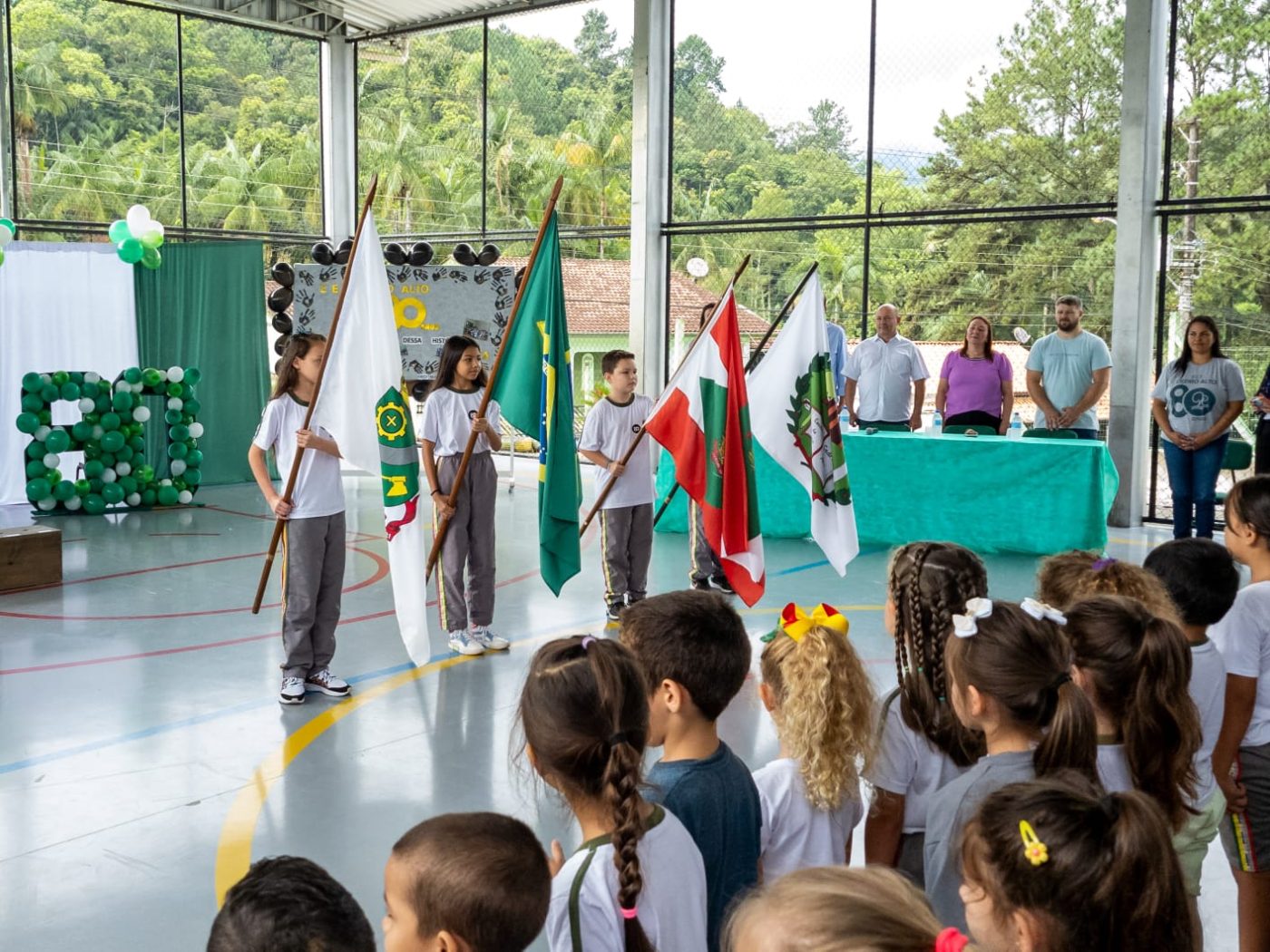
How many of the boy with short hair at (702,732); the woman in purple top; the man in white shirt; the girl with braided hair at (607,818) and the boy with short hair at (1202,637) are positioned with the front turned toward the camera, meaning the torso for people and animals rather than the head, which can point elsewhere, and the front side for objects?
2

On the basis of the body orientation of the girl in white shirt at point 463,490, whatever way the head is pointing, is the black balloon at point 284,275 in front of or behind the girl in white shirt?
behind

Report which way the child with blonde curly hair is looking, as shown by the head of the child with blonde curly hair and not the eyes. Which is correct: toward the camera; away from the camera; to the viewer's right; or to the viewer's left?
away from the camera

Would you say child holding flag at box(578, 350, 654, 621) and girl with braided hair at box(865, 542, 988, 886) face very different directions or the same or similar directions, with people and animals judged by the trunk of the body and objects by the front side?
very different directions

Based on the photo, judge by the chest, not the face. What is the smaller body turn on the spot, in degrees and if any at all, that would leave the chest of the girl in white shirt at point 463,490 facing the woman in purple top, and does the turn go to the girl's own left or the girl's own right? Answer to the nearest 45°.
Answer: approximately 90° to the girl's own left

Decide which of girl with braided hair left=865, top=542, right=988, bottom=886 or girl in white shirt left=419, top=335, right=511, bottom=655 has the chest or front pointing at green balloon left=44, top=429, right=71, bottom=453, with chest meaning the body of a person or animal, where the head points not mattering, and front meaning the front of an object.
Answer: the girl with braided hair

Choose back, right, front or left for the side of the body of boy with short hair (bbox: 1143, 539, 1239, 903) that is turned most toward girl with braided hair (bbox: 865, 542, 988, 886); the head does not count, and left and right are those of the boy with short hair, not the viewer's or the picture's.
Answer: left

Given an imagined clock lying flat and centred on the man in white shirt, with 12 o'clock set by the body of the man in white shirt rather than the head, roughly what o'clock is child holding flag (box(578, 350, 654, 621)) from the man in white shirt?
The child holding flag is roughly at 1 o'clock from the man in white shirt.
